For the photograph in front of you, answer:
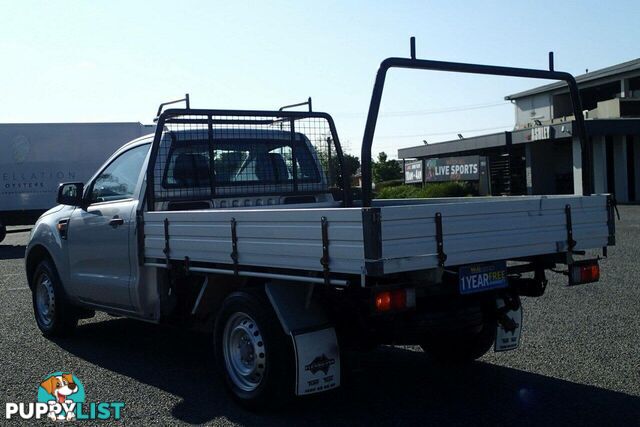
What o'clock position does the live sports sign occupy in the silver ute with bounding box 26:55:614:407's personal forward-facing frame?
The live sports sign is roughly at 2 o'clock from the silver ute.

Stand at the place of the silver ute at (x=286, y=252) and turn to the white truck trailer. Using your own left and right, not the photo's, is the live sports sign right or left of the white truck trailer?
right

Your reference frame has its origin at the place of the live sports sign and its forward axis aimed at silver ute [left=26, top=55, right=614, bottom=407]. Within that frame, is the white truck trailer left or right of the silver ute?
right

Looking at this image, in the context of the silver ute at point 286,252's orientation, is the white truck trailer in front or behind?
in front

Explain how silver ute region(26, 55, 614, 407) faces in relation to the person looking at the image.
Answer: facing away from the viewer and to the left of the viewer

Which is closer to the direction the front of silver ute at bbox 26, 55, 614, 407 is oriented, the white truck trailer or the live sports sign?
the white truck trailer
